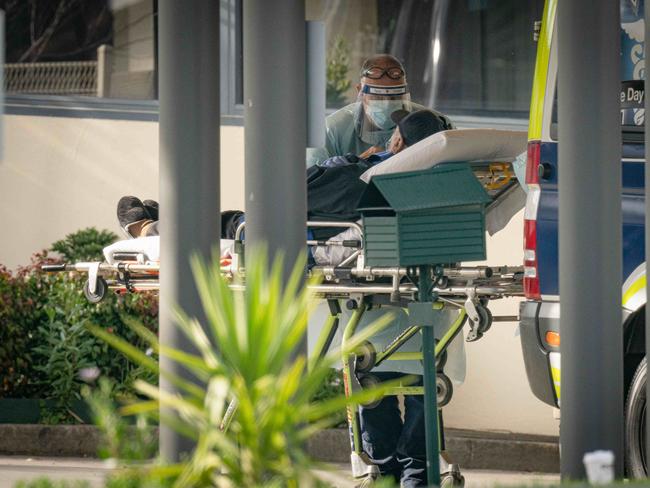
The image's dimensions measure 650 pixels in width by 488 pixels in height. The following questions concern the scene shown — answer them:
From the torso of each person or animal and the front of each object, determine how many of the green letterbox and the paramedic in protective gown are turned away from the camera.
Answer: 0

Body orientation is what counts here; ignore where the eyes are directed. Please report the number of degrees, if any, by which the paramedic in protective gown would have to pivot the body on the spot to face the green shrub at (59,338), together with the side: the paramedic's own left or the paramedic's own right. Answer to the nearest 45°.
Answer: approximately 135° to the paramedic's own right

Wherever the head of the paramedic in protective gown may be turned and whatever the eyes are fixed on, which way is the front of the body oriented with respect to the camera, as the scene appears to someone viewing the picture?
toward the camera

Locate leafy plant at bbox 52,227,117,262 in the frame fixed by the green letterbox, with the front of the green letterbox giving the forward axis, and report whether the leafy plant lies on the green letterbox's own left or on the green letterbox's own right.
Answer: on the green letterbox's own right

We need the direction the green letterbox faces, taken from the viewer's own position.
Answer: facing the viewer and to the left of the viewer

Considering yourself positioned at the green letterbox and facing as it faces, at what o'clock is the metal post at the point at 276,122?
The metal post is roughly at 1 o'clock from the green letterbox.
